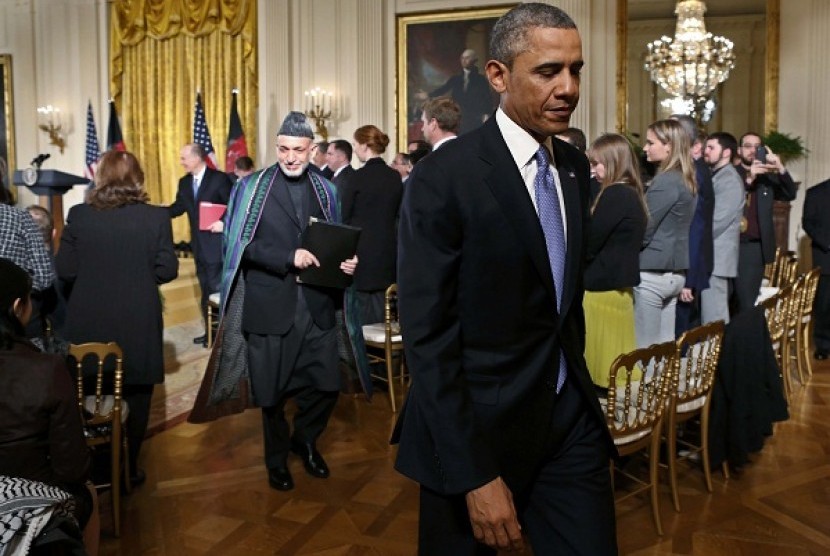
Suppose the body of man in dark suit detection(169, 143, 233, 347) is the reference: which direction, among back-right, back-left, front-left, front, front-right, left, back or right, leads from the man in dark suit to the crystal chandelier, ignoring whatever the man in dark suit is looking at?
back-left

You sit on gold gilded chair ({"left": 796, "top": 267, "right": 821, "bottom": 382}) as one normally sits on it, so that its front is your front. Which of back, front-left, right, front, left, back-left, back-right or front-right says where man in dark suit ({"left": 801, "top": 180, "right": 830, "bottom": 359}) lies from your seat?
right

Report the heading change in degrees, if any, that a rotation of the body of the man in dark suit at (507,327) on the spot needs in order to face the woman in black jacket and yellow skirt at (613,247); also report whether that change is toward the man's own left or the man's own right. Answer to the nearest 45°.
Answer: approximately 135° to the man's own left

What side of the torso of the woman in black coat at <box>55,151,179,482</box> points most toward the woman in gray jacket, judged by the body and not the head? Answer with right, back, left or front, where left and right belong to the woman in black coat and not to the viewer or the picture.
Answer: right

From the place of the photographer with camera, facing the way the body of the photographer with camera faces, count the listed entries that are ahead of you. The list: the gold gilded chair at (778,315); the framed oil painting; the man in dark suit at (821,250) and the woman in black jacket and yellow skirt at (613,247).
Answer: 2

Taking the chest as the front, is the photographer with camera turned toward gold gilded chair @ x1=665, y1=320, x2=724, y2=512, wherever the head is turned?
yes

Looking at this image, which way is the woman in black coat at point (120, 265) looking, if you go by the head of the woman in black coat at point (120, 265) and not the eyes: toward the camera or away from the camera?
away from the camera

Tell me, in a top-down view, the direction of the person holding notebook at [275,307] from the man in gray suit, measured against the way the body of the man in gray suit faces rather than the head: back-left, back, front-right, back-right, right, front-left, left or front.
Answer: front-left

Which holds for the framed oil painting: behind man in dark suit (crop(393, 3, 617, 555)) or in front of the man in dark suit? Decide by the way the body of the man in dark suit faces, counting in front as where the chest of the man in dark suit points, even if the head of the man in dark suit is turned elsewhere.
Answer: behind

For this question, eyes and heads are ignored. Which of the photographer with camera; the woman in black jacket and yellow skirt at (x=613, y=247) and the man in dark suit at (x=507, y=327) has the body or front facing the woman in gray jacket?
the photographer with camera

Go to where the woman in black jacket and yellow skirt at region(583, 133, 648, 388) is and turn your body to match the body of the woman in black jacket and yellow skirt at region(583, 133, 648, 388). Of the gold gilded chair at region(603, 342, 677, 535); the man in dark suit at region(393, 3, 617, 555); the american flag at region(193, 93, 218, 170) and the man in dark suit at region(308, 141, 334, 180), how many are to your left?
2

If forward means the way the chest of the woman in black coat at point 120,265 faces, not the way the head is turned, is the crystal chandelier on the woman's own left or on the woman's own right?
on the woman's own right

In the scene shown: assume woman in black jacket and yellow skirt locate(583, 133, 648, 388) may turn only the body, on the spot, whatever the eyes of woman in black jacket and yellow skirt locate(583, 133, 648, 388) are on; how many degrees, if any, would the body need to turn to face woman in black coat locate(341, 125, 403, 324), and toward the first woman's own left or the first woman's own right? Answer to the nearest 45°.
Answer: approximately 45° to the first woman's own right

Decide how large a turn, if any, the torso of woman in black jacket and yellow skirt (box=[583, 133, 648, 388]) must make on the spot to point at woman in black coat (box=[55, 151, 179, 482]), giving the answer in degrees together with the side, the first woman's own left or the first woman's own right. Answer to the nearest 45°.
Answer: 0° — they already face them

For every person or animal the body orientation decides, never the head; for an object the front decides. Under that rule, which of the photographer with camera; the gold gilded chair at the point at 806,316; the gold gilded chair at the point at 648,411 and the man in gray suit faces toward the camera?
the photographer with camera
